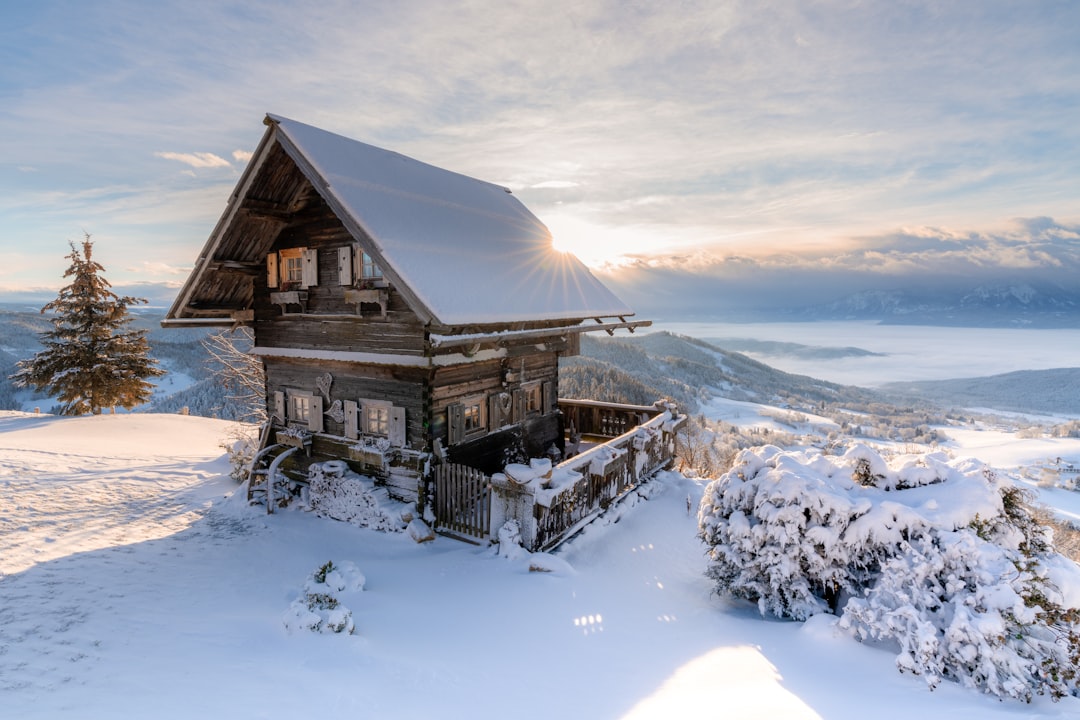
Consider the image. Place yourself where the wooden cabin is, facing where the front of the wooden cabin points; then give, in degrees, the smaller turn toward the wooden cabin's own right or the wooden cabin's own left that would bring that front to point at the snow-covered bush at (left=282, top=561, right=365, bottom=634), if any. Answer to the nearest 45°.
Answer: approximately 45° to the wooden cabin's own left

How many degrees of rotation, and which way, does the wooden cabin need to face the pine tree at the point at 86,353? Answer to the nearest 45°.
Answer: approximately 90° to its right

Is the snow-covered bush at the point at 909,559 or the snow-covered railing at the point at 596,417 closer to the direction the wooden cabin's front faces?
the snow-covered bush

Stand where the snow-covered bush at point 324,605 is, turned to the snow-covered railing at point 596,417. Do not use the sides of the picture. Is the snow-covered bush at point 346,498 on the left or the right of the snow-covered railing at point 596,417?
left

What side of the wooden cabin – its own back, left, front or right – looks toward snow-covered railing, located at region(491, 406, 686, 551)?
left

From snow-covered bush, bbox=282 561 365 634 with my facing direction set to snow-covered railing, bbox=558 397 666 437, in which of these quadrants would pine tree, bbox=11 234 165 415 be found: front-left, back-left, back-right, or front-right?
front-left

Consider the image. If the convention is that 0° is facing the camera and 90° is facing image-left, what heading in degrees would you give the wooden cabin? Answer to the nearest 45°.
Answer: approximately 45°

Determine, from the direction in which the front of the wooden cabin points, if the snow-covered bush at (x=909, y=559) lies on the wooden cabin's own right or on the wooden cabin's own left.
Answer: on the wooden cabin's own left
